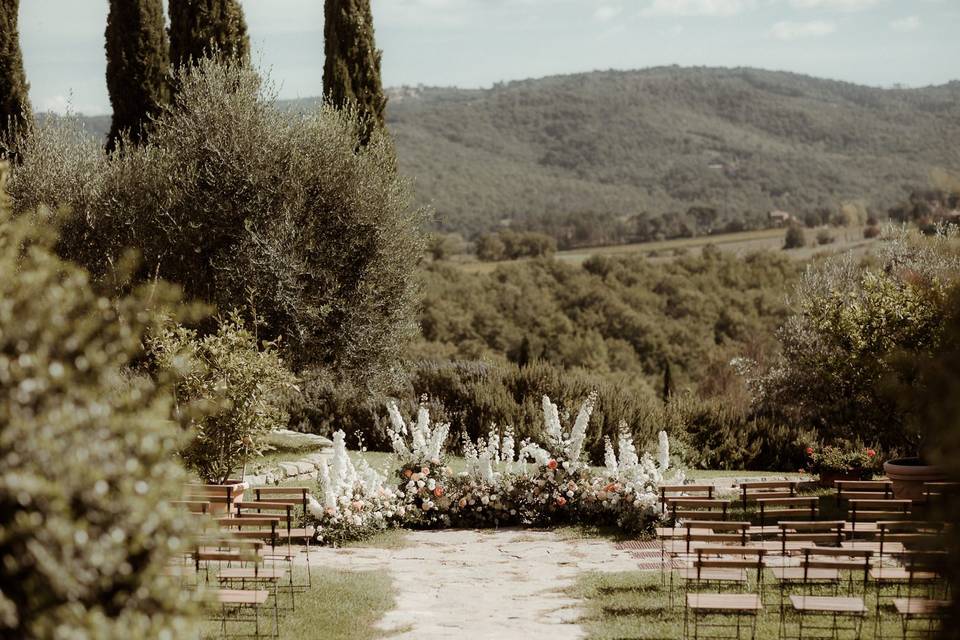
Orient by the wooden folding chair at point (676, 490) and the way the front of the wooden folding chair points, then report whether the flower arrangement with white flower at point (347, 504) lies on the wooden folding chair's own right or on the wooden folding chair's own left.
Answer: on the wooden folding chair's own left

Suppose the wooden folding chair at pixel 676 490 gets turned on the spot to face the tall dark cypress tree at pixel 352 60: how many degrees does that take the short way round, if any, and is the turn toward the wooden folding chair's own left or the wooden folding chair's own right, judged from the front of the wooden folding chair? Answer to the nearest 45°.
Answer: approximately 45° to the wooden folding chair's own left

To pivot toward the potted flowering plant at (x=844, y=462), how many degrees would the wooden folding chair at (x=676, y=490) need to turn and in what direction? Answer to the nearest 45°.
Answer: approximately 45° to its right

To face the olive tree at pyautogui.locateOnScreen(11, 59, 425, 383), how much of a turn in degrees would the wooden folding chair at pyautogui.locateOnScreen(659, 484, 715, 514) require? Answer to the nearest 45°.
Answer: approximately 45° to its left

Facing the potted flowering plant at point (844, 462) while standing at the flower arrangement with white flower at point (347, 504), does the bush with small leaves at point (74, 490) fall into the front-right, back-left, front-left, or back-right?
back-right

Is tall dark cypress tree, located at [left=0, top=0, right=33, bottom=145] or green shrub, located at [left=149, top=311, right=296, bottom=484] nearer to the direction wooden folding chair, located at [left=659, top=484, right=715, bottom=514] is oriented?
the tall dark cypress tree

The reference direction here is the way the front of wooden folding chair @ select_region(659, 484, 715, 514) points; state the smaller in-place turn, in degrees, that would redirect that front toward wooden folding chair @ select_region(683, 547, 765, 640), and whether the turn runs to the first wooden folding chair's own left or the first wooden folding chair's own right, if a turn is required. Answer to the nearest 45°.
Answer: approximately 180°

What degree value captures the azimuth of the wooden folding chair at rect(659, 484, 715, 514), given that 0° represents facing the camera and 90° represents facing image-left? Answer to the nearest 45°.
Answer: approximately 180°

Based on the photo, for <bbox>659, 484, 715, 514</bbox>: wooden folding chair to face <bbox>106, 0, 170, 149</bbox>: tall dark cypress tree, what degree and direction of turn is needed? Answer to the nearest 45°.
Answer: approximately 45° to its left

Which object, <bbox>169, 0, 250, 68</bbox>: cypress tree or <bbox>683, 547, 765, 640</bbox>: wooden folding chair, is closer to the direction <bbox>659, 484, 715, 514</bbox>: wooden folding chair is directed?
the cypress tree

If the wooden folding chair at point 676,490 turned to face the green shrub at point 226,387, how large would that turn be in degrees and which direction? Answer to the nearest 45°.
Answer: approximately 90° to its left
